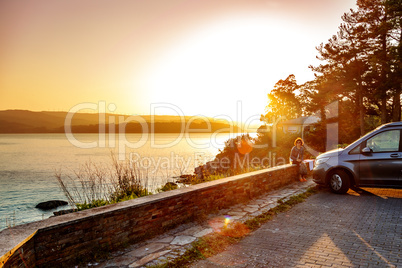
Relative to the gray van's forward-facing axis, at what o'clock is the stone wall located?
The stone wall is roughly at 10 o'clock from the gray van.

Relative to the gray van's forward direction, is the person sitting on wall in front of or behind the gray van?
in front

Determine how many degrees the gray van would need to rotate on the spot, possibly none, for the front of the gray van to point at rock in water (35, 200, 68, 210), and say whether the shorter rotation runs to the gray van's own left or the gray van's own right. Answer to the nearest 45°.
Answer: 0° — it already faces it

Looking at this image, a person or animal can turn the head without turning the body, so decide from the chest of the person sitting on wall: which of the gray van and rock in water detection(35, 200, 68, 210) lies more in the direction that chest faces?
the gray van

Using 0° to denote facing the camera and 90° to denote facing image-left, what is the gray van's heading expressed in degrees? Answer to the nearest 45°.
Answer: approximately 90°

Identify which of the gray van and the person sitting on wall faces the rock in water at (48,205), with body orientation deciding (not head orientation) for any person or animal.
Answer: the gray van

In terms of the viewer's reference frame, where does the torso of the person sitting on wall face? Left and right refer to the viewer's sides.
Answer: facing the viewer and to the right of the viewer

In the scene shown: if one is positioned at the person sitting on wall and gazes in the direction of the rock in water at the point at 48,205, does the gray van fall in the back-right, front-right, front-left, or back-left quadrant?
back-left

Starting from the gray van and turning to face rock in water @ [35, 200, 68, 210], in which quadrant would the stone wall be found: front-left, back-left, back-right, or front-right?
front-left

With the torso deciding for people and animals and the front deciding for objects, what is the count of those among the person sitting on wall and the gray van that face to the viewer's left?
1
